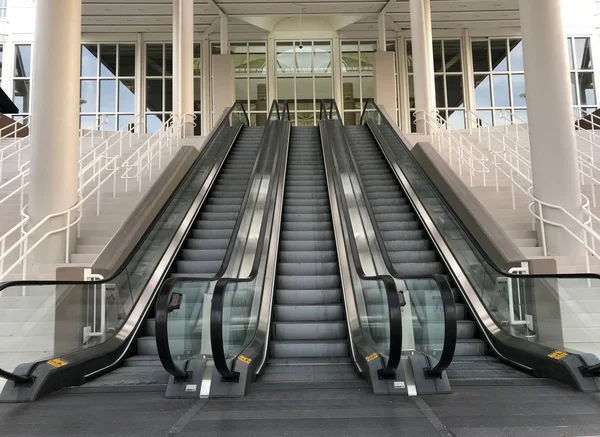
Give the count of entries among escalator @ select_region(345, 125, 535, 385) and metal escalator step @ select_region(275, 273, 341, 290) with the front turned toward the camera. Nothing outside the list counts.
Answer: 2

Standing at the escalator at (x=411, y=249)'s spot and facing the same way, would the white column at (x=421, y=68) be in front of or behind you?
behind

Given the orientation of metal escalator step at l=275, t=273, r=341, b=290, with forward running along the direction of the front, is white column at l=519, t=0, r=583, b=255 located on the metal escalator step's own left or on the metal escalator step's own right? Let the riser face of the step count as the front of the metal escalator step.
on the metal escalator step's own left

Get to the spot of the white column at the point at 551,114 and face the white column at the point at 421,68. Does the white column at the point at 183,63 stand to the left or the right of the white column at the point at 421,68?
left

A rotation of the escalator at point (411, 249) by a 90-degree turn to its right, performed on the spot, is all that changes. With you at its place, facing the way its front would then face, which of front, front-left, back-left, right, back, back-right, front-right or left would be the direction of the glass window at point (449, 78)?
right

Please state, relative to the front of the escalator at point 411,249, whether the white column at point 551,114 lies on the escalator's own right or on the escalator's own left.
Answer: on the escalator's own left

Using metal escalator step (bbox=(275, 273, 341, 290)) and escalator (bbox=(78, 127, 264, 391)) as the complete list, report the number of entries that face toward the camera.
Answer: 2

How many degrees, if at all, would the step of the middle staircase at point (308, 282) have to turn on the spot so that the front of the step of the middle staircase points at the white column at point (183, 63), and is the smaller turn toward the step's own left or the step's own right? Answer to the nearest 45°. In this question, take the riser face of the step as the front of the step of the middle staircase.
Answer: approximately 135° to the step's own right

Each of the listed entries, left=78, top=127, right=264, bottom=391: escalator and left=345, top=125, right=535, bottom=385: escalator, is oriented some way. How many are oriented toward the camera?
2

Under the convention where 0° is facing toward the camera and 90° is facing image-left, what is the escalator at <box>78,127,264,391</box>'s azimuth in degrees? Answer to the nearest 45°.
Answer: approximately 0°

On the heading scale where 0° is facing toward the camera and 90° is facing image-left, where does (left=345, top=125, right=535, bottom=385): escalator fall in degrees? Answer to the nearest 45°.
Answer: approximately 0°
